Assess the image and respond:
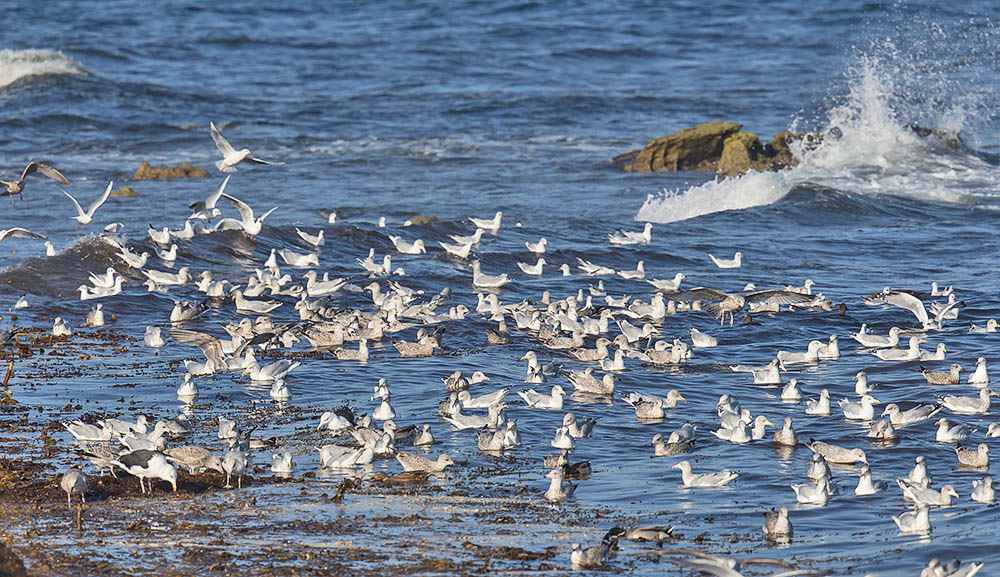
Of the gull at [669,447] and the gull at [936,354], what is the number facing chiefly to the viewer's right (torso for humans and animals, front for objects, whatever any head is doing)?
1

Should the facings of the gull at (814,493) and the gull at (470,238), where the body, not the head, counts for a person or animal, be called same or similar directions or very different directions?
same or similar directions

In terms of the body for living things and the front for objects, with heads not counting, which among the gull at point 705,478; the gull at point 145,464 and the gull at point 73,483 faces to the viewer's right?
the gull at point 145,464

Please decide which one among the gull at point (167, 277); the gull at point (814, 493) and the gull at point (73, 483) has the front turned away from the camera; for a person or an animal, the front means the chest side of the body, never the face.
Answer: the gull at point (73, 483)

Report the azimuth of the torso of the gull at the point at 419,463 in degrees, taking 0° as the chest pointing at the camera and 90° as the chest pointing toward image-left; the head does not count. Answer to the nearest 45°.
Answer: approximately 270°

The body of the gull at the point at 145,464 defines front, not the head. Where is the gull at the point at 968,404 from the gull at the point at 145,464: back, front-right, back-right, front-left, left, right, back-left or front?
front

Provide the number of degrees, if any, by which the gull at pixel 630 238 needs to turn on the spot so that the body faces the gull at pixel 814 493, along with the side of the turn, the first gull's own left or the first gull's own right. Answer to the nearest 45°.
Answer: approximately 90° to the first gull's own right

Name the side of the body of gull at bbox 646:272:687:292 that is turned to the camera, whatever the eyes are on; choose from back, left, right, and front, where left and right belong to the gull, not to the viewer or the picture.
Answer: right

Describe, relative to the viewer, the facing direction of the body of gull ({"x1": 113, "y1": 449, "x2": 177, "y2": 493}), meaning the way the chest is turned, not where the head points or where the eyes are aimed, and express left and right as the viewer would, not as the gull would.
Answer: facing to the right of the viewer

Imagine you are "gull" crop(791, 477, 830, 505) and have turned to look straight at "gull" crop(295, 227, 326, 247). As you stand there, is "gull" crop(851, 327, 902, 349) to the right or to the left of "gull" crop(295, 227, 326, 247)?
right
